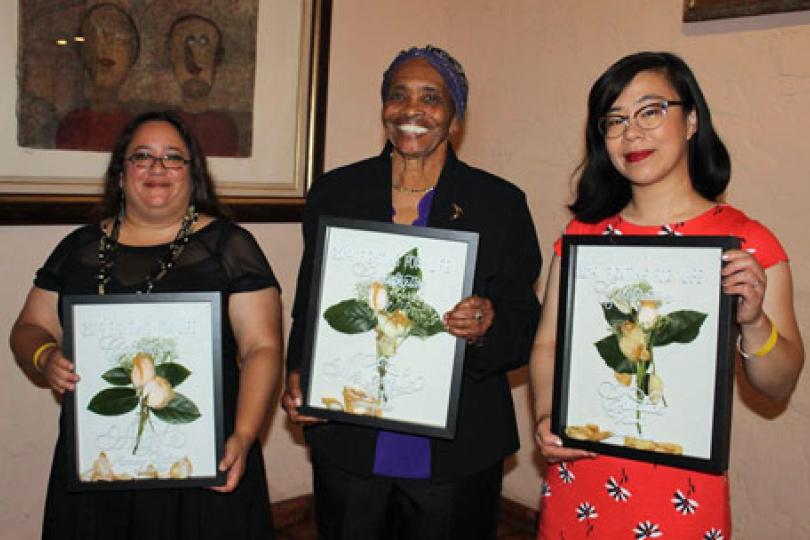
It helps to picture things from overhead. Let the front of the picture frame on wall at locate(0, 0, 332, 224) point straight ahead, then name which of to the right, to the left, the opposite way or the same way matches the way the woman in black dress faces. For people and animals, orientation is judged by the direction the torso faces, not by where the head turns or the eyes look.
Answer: the same way

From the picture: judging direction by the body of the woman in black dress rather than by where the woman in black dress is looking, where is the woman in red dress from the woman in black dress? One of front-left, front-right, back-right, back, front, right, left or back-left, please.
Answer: front-left

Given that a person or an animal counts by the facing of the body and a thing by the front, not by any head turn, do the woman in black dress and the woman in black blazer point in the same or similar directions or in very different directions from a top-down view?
same or similar directions

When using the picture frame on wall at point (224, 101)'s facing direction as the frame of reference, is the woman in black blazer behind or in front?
in front

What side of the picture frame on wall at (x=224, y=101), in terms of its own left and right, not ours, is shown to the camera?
front

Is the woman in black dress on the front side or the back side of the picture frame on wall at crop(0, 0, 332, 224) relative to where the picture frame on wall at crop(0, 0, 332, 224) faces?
on the front side

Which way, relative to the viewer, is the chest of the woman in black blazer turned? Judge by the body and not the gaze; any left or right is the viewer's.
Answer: facing the viewer

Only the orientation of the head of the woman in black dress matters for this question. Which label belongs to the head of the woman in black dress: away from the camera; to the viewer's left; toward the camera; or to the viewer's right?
toward the camera

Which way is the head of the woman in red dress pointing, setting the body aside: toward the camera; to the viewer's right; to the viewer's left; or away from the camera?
toward the camera

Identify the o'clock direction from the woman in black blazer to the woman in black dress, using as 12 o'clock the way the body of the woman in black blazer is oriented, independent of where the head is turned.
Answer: The woman in black dress is roughly at 3 o'clock from the woman in black blazer.

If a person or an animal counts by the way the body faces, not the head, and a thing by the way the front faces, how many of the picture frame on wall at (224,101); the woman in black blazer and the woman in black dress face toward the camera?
3

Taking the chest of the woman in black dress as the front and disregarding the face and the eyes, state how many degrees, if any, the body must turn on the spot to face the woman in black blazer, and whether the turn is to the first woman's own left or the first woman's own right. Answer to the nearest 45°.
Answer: approximately 90° to the first woman's own left

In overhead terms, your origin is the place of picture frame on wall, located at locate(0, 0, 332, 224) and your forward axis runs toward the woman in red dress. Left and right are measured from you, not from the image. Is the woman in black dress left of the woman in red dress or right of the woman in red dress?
right

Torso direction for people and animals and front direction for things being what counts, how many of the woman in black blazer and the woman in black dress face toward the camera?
2

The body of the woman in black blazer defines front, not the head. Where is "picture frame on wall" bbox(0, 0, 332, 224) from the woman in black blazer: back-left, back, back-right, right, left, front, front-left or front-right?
back-right

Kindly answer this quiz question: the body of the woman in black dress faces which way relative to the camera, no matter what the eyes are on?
toward the camera

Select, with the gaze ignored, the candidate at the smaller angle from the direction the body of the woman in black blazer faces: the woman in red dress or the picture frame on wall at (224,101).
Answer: the woman in red dress
